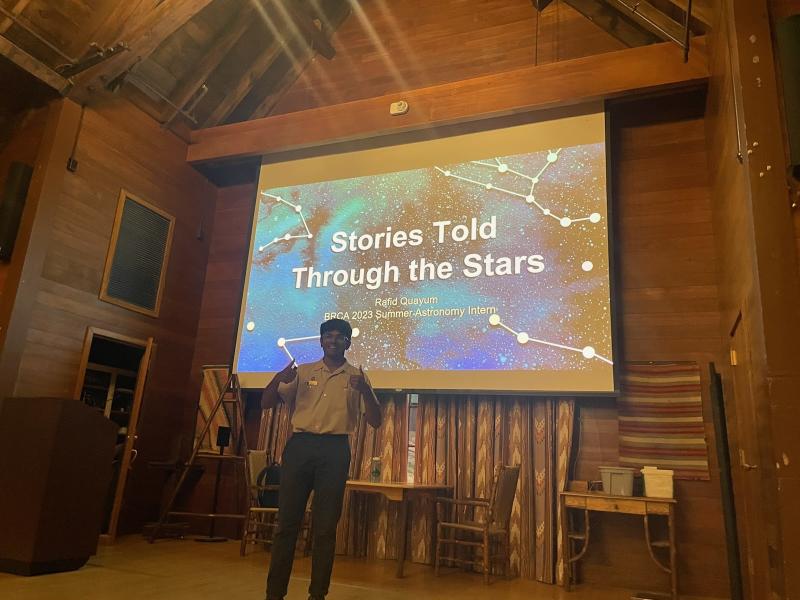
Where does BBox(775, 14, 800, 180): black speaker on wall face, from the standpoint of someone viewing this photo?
facing the viewer and to the left of the viewer

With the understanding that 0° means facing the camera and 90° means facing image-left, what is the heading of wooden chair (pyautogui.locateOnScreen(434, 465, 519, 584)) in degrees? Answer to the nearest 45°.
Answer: approximately 135°

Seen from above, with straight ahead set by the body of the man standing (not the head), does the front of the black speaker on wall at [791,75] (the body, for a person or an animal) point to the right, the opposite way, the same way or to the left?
to the right

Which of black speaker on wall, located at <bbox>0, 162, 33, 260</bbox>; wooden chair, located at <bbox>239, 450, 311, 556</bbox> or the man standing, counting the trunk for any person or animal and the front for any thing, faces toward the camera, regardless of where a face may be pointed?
the man standing

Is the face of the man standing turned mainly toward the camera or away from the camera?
toward the camera

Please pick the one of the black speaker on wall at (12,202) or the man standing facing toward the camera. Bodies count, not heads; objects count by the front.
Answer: the man standing

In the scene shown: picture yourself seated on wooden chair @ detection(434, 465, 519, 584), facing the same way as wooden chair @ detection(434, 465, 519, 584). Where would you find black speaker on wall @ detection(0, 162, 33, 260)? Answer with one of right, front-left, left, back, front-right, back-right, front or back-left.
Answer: front-left

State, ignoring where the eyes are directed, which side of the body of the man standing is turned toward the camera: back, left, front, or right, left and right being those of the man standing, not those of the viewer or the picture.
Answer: front

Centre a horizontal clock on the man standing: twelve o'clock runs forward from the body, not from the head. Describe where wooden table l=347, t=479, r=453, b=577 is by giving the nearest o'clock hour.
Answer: The wooden table is roughly at 7 o'clock from the man standing.

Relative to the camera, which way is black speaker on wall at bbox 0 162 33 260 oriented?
to the viewer's right
